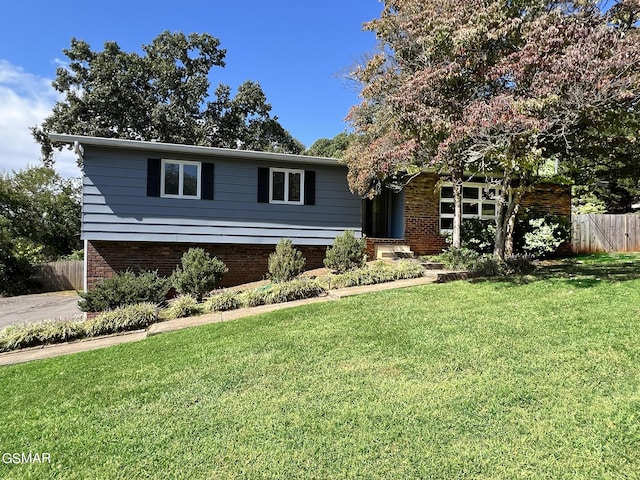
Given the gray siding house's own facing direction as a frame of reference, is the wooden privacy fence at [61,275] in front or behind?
behind

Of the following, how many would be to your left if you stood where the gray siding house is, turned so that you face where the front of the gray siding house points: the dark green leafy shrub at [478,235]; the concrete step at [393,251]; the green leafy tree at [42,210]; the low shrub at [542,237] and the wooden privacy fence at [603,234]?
4

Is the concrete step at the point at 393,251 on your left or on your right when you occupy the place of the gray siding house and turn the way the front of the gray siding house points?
on your left

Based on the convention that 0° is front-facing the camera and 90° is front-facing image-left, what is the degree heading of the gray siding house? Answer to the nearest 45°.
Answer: approximately 0°

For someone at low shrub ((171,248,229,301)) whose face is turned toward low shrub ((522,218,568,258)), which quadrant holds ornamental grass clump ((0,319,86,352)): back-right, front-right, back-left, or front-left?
back-right

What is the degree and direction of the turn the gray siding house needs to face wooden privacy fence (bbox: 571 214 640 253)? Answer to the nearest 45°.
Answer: approximately 90° to its left

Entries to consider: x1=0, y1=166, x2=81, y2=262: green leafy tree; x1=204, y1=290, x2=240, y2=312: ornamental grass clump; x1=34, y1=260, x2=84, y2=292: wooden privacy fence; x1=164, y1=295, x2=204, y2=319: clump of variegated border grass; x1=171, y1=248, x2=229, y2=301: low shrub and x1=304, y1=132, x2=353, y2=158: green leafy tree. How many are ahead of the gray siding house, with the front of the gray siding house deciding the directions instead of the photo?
3

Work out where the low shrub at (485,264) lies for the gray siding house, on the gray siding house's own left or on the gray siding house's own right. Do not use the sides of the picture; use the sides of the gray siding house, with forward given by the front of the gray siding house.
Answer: on the gray siding house's own left

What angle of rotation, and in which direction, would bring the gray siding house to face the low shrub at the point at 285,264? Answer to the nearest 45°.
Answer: approximately 45° to its left

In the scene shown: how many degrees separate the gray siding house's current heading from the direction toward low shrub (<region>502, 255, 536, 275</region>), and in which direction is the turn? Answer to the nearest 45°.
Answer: approximately 45° to its left

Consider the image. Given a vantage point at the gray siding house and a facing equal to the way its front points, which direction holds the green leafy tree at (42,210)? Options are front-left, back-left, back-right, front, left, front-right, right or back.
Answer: back-right

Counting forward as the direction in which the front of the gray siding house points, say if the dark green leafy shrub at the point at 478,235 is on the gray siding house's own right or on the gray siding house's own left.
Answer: on the gray siding house's own left

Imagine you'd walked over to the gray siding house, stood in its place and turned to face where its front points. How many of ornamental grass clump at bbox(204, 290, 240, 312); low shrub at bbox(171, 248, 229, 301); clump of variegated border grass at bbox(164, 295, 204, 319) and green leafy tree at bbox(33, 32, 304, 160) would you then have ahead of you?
3

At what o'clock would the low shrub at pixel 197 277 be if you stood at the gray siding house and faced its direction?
The low shrub is roughly at 12 o'clock from the gray siding house.
